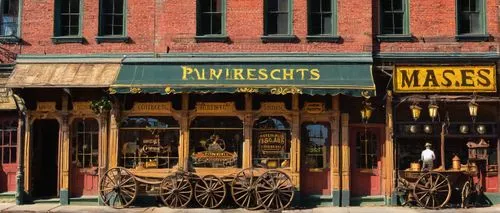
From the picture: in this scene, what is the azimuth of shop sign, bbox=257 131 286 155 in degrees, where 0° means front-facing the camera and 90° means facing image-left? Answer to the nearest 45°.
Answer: approximately 0°

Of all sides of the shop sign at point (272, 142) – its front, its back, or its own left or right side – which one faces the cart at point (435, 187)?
left

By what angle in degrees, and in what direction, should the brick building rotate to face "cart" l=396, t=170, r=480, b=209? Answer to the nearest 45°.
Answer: approximately 90° to its left

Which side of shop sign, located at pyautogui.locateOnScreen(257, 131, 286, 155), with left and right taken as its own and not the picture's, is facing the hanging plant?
right
